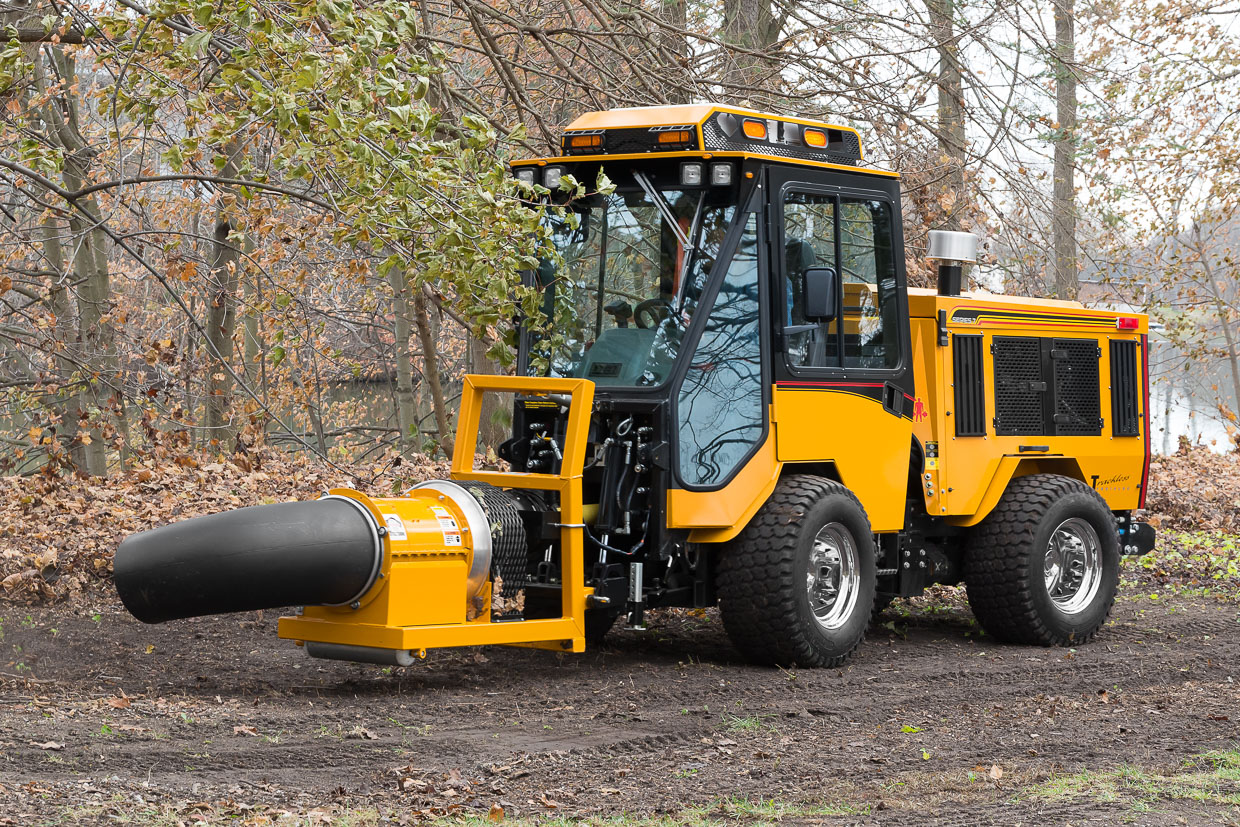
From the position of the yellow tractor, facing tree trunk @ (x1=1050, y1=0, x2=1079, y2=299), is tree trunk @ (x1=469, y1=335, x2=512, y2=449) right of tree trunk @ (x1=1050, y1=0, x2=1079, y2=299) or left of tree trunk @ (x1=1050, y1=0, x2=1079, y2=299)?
left

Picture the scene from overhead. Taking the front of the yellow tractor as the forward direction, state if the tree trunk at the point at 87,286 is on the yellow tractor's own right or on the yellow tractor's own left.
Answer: on the yellow tractor's own right

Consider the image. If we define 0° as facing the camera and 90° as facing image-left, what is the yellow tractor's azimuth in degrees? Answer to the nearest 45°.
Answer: approximately 45°

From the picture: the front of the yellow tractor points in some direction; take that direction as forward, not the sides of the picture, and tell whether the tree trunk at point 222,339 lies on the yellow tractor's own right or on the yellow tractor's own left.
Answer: on the yellow tractor's own right

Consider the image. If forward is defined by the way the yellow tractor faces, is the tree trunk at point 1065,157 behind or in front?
behind

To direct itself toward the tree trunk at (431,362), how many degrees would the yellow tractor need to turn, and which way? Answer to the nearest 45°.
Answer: approximately 135° to its right

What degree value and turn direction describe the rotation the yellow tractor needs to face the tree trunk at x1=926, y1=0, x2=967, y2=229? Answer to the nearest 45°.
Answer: approximately 180°
